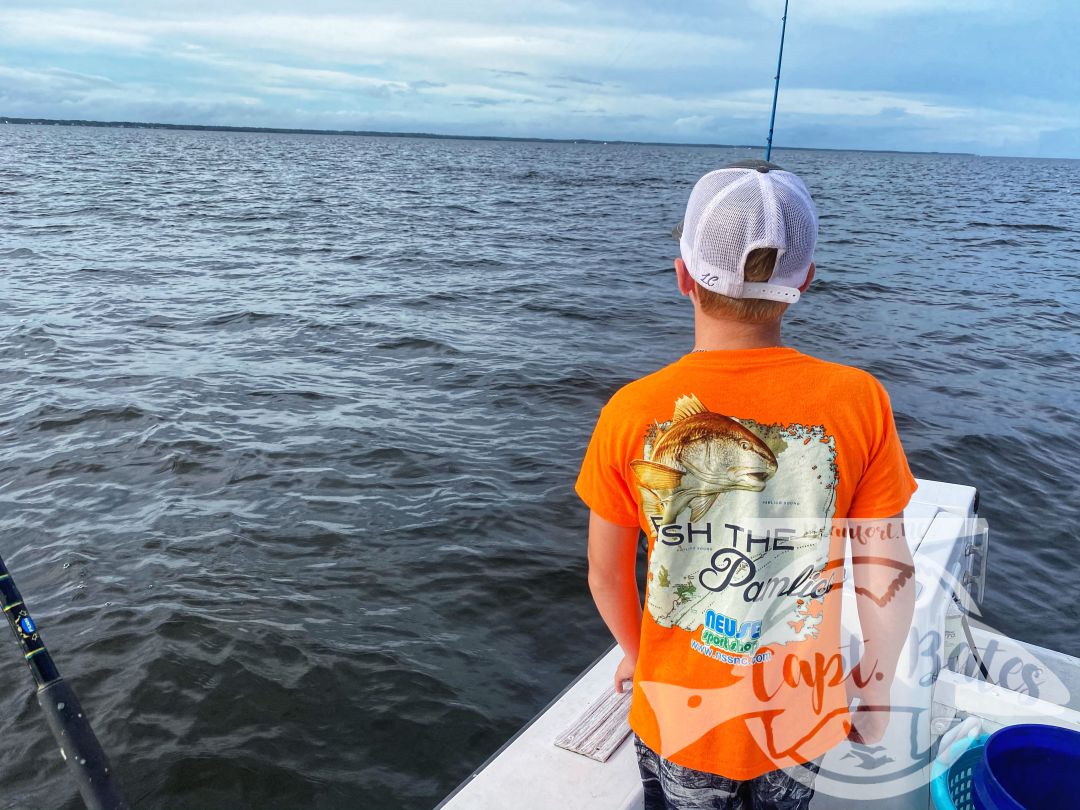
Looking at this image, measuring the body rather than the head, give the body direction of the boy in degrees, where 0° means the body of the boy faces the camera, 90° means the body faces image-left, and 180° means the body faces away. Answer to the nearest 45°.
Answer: approximately 180°

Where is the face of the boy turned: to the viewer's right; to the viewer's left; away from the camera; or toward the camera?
away from the camera

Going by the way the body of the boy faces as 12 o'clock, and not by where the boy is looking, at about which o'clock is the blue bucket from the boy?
The blue bucket is roughly at 2 o'clock from the boy.

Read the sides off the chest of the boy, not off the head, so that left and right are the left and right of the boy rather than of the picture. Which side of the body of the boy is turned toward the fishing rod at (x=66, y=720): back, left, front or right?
left

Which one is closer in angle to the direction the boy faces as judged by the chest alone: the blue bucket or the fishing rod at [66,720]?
the blue bucket
